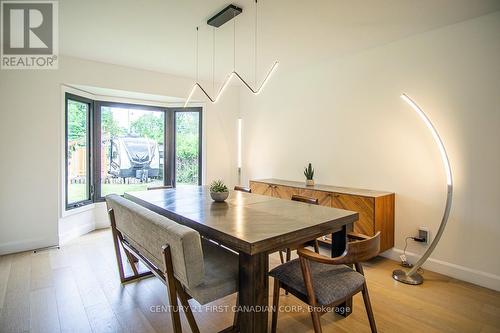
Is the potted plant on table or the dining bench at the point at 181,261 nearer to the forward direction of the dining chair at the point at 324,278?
the potted plant on table

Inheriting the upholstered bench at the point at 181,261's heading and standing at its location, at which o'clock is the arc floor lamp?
The arc floor lamp is roughly at 1 o'clock from the upholstered bench.

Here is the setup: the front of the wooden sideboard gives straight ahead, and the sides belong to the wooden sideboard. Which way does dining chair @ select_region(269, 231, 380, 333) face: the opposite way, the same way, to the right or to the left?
to the right

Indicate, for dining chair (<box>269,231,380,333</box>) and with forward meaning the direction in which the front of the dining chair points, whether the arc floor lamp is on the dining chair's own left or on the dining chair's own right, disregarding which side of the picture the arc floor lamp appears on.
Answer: on the dining chair's own right

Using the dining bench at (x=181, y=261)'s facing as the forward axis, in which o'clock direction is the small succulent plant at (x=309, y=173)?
The small succulent plant is roughly at 12 o'clock from the dining bench.

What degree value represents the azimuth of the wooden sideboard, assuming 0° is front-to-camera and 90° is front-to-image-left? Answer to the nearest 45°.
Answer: approximately 45°

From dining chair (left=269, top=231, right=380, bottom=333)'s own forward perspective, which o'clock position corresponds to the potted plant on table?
The potted plant on table is roughly at 12 o'clock from the dining chair.

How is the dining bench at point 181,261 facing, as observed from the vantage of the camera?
facing away from the viewer and to the right of the viewer

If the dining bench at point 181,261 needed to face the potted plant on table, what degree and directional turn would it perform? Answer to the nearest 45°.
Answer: approximately 45° to its left

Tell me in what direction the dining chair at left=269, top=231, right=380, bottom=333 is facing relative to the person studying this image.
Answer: facing away from the viewer and to the left of the viewer

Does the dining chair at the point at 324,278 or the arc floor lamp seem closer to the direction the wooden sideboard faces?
the dining chair
